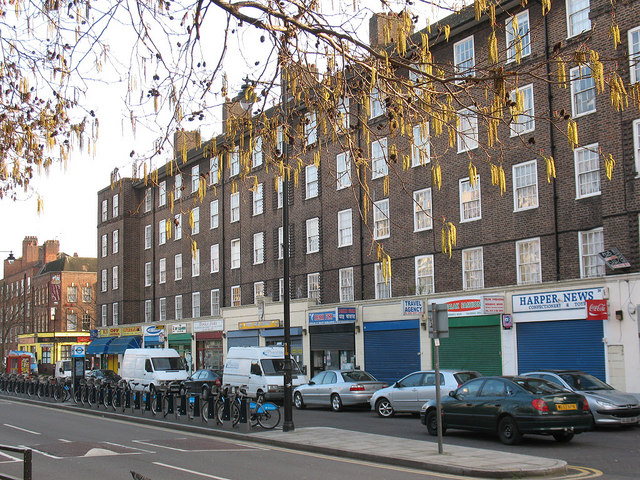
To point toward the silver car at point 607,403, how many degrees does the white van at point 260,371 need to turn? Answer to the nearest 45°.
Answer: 0° — it already faces it

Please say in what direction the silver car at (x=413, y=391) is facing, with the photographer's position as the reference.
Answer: facing to the left of the viewer

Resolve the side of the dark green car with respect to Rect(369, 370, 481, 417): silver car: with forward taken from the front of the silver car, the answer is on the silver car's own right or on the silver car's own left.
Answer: on the silver car's own left

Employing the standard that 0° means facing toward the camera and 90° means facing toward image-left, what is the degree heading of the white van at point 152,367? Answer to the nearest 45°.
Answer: approximately 315°

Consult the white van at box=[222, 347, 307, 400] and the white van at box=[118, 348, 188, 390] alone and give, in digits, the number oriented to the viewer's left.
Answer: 0

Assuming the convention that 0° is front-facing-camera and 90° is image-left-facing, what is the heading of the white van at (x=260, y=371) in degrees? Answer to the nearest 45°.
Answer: approximately 315°

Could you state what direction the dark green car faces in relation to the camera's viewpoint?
facing away from the viewer and to the left of the viewer

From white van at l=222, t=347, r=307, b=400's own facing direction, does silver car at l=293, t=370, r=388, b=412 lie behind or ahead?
ahead

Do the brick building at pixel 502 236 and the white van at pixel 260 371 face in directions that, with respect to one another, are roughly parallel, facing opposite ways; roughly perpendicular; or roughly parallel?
roughly perpendicular

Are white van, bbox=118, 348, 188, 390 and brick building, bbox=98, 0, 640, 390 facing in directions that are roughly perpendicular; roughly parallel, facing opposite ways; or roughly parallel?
roughly perpendicular

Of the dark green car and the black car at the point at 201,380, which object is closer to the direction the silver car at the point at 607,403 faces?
the dark green car
